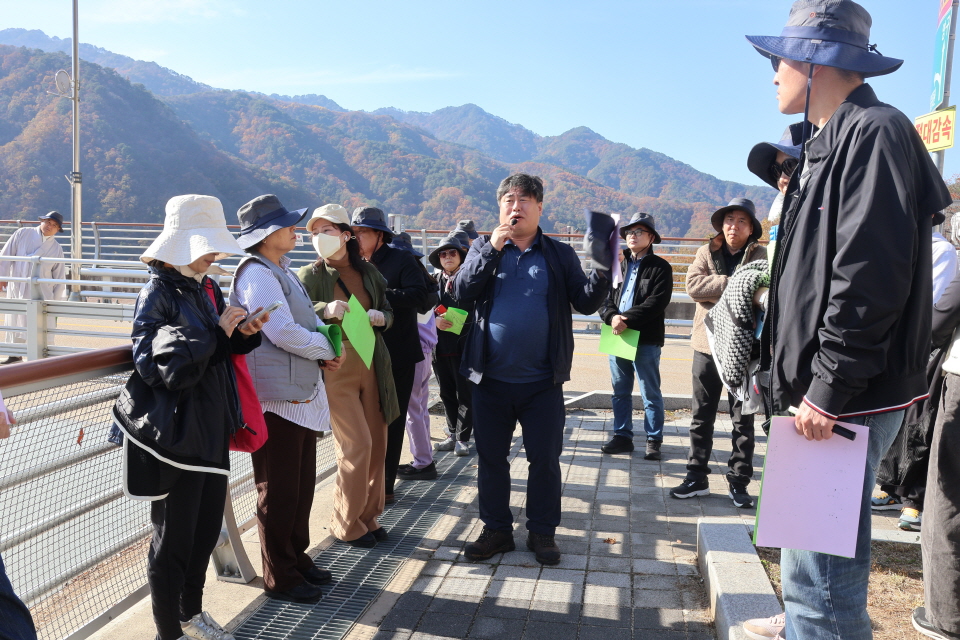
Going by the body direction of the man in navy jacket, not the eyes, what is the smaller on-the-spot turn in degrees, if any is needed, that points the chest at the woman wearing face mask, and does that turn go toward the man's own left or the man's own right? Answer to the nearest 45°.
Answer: approximately 90° to the man's own right

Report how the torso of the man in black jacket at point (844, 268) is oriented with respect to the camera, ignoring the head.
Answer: to the viewer's left

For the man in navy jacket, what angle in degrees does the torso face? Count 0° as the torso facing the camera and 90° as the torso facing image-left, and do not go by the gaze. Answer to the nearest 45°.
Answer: approximately 0°

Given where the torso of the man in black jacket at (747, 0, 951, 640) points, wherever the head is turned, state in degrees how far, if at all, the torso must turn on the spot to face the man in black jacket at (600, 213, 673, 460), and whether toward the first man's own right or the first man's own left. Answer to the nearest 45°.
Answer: approximately 90° to the first man's own right

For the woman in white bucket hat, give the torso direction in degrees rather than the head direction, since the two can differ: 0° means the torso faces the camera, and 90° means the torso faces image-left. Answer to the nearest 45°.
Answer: approximately 270°
